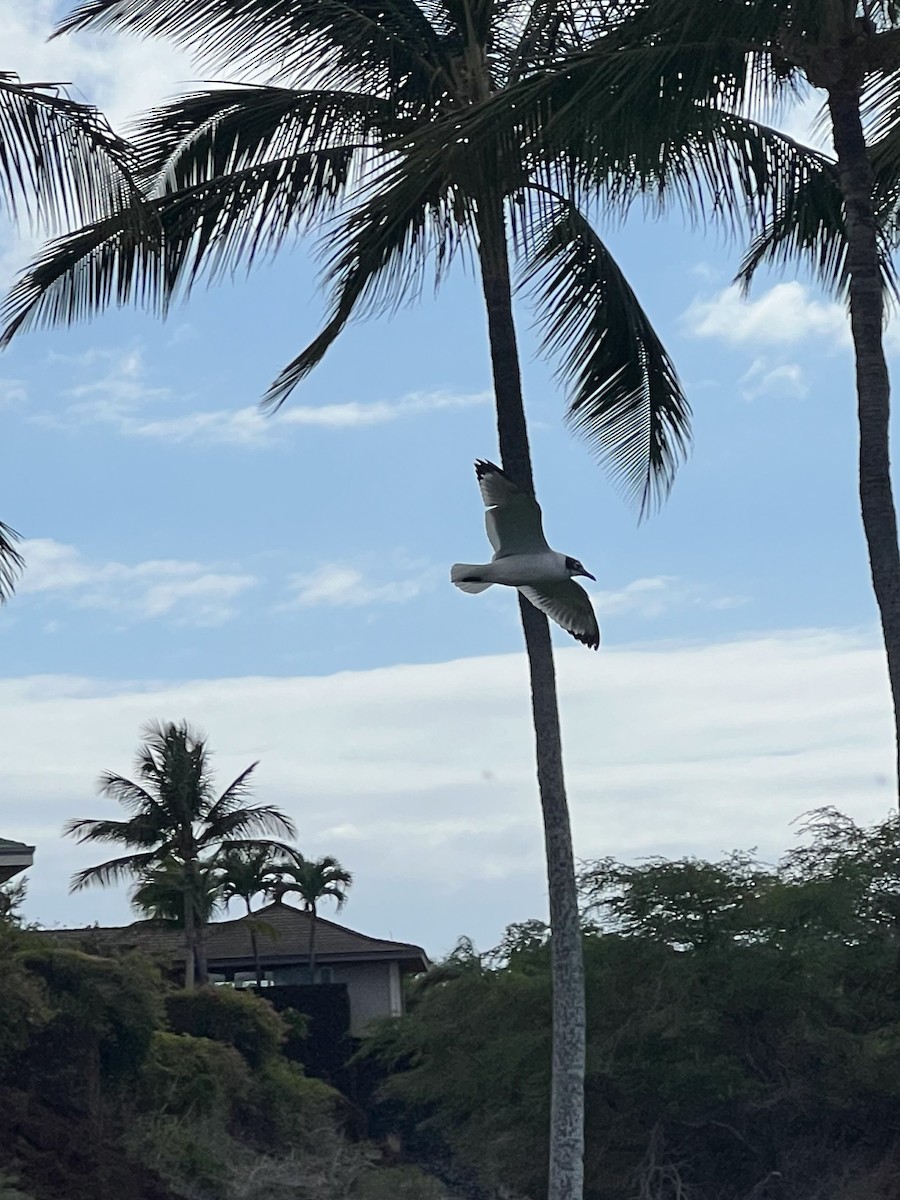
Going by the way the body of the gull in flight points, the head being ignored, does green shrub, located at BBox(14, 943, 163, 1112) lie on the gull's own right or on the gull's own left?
on the gull's own left

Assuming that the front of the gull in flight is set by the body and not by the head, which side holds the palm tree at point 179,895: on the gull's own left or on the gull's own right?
on the gull's own left

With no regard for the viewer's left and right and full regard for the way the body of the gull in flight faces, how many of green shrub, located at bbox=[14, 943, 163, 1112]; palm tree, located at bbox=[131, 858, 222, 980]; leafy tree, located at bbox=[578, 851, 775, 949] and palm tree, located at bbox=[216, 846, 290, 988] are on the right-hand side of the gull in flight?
0

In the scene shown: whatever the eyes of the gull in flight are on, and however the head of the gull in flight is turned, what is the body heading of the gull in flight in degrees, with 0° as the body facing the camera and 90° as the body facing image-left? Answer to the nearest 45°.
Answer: approximately 270°

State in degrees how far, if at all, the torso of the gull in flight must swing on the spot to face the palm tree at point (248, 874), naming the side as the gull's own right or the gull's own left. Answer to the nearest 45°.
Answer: approximately 90° to the gull's own left

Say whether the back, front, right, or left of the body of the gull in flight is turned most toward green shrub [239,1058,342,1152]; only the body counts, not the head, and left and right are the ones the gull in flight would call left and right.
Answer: left

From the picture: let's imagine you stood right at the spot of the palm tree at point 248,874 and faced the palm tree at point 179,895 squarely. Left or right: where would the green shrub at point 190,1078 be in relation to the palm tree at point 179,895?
left

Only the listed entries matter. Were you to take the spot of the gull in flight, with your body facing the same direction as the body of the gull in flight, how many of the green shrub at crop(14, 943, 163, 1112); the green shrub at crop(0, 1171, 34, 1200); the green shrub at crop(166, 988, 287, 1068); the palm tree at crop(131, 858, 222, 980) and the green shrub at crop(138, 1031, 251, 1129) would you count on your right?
0

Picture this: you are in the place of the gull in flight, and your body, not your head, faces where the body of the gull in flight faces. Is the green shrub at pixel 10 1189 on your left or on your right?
on your left

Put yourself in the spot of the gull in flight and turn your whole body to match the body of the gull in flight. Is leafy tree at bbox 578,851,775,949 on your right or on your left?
on your left

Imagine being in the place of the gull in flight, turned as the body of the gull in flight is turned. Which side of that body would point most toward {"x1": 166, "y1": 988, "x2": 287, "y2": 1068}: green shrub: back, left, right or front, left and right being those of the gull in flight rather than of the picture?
left

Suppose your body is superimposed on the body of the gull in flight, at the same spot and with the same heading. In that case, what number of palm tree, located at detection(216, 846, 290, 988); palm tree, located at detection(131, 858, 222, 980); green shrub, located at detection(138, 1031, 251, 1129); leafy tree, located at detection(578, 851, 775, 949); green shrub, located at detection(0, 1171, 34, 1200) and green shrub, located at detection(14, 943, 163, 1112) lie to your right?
0

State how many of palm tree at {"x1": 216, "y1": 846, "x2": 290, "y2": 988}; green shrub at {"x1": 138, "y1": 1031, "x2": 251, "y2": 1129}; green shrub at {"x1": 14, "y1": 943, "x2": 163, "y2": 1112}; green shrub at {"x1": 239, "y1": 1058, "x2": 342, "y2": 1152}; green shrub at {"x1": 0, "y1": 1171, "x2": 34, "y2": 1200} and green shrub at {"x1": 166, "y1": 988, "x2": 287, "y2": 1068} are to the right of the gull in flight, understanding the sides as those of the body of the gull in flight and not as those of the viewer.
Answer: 0
